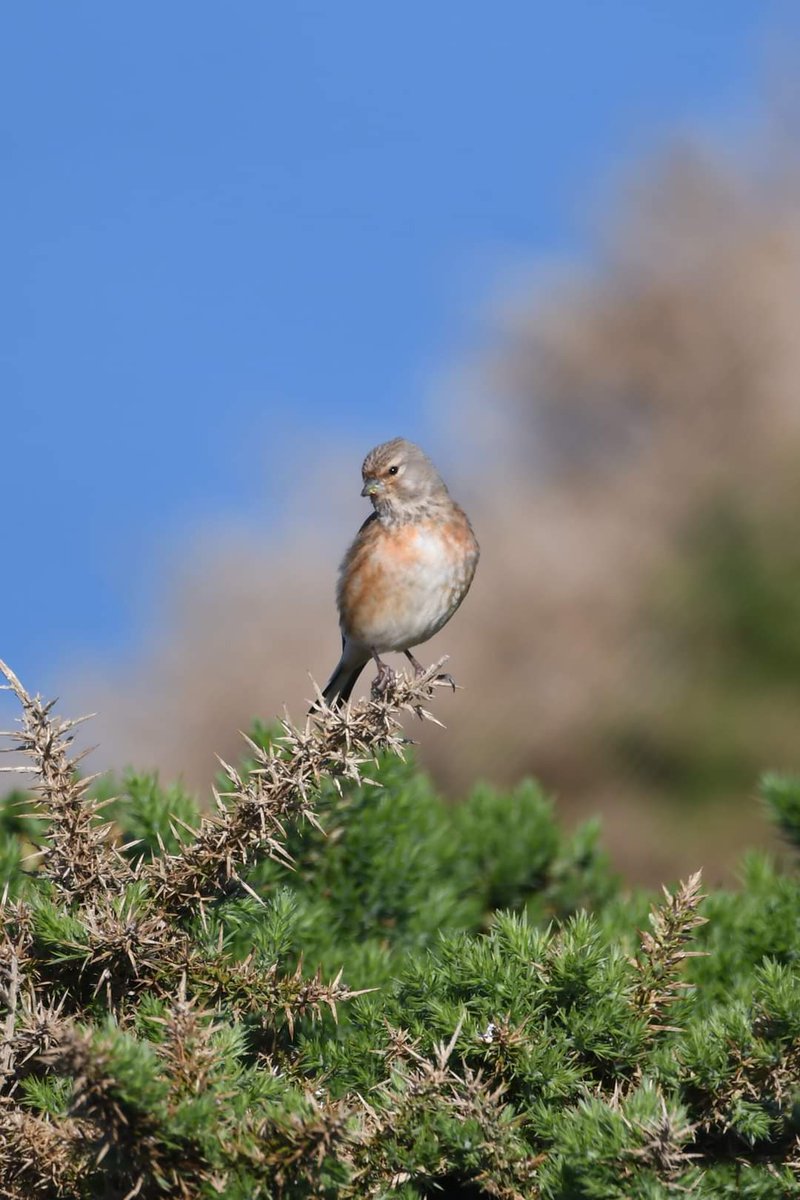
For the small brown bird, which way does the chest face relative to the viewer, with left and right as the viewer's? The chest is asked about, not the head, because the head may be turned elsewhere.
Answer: facing the viewer and to the right of the viewer
